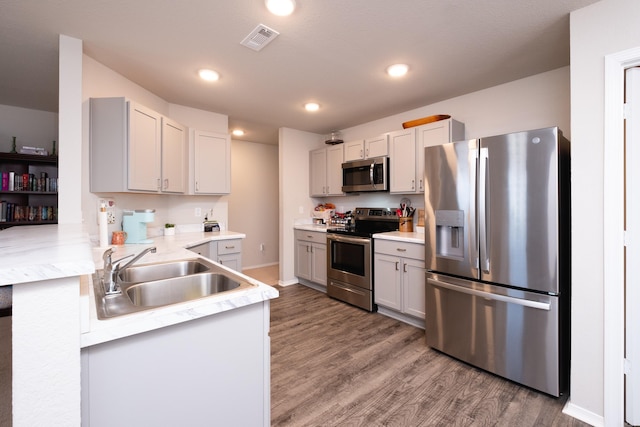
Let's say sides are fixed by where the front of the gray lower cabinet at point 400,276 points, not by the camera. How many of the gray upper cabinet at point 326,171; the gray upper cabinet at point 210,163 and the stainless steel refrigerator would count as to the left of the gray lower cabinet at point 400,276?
1

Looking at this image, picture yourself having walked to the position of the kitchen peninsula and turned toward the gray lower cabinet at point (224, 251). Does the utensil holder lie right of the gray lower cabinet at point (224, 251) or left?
right

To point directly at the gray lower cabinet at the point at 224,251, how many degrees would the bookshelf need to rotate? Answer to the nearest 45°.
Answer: approximately 45° to its left

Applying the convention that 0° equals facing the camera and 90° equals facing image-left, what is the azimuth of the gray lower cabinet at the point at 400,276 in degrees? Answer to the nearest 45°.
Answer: approximately 45°

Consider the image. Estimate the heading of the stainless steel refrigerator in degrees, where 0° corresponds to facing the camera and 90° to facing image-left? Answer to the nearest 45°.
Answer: approximately 45°

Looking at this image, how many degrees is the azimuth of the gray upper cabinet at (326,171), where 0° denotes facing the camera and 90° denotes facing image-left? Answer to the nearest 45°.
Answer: approximately 45°
